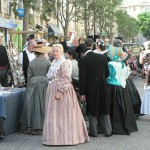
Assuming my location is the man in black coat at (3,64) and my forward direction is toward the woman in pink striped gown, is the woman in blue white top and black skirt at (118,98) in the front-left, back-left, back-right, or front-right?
front-left

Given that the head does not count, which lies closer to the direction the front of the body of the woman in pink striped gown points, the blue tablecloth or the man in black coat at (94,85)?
the blue tablecloth

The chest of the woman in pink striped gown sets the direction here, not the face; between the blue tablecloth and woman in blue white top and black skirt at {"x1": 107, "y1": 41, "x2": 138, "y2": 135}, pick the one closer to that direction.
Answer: the blue tablecloth

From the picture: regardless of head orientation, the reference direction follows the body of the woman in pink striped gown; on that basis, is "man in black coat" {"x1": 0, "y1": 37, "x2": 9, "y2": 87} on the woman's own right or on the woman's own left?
on the woman's own right

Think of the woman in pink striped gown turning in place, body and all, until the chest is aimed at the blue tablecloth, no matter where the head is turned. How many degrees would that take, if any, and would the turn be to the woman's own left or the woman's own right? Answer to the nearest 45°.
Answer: approximately 90° to the woman's own right

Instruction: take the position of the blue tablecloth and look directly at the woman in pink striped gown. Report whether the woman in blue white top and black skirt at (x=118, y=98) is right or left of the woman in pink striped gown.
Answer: left

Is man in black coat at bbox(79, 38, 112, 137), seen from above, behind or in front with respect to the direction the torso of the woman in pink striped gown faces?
behind

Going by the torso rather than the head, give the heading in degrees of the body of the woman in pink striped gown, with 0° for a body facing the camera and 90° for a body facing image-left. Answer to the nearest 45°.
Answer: approximately 45°

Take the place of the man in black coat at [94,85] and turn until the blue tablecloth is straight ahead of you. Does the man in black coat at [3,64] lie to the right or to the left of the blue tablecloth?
right
